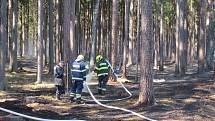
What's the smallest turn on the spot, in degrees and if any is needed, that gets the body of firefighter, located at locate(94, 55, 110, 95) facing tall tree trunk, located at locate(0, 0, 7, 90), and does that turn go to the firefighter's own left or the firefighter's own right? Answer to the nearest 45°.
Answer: approximately 45° to the firefighter's own left

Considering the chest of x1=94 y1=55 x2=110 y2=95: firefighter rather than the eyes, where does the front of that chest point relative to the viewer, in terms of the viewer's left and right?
facing away from the viewer and to the left of the viewer

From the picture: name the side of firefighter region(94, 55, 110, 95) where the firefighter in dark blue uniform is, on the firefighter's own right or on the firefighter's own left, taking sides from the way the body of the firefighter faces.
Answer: on the firefighter's own left

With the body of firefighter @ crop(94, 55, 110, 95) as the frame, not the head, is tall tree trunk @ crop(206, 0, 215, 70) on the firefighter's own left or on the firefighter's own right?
on the firefighter's own right
